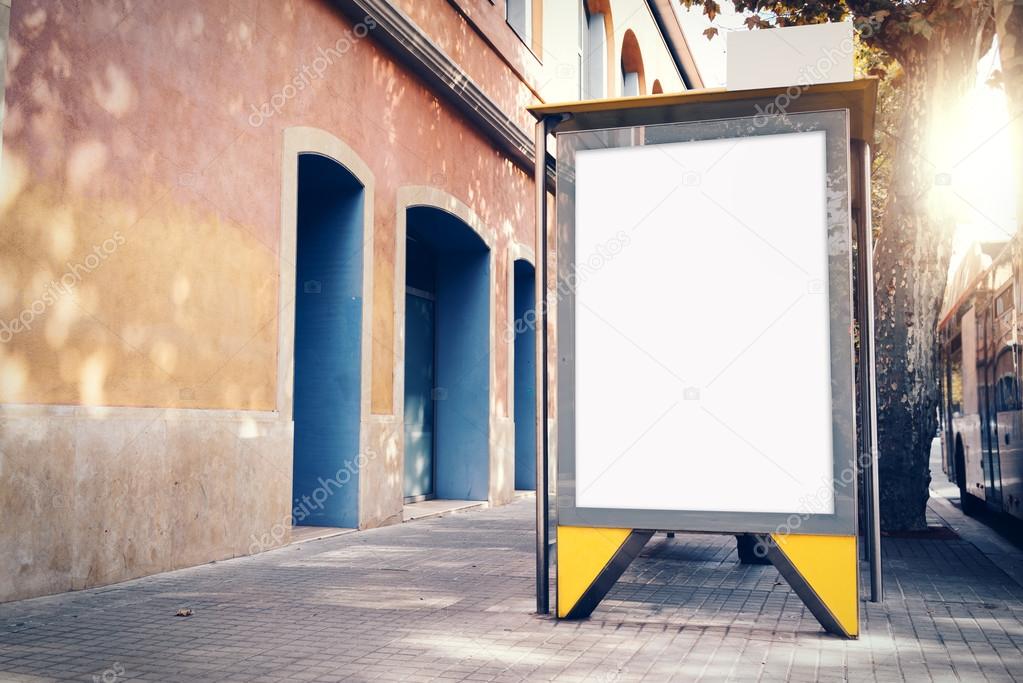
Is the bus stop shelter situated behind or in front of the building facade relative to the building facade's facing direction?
in front

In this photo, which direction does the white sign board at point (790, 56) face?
toward the camera

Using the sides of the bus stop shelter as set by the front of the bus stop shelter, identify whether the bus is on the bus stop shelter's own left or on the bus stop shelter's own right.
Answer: on the bus stop shelter's own left

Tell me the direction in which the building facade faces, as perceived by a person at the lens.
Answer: facing the viewer and to the right of the viewer

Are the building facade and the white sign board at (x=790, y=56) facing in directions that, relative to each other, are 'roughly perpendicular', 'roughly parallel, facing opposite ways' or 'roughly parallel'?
roughly perpendicular

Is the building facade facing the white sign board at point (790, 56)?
yes
